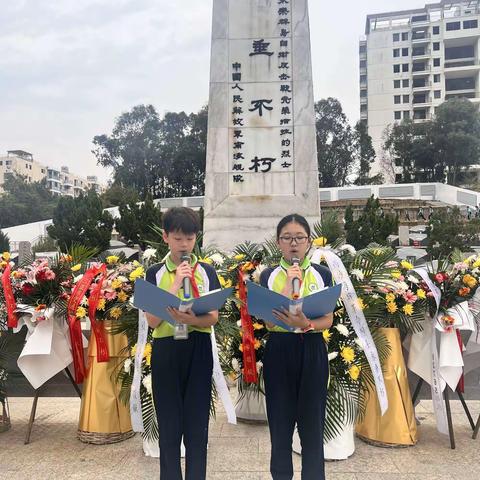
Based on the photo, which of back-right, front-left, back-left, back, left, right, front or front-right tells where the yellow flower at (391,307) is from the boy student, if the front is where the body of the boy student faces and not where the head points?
back-left

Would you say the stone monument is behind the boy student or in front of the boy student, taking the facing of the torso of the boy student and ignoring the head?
behind

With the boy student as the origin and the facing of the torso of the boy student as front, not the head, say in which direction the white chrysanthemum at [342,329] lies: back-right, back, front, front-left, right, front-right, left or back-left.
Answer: back-left

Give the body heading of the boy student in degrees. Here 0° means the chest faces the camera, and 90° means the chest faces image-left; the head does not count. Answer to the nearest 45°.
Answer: approximately 0°

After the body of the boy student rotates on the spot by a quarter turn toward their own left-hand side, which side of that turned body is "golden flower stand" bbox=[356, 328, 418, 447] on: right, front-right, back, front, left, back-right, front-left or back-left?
front-left

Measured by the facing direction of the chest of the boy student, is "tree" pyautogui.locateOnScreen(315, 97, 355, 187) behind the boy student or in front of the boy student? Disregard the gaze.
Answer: behind

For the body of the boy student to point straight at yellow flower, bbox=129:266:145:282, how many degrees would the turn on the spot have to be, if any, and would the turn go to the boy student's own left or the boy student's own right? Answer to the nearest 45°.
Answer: approximately 180°

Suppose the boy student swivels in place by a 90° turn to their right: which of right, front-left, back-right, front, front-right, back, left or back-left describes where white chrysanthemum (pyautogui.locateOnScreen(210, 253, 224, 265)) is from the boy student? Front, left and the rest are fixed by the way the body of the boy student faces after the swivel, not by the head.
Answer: right
